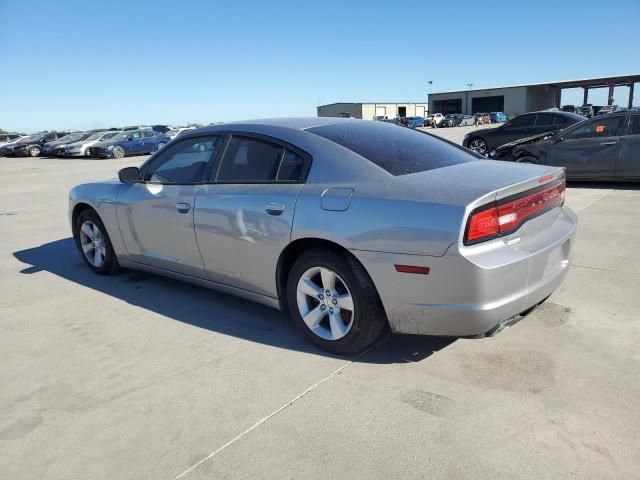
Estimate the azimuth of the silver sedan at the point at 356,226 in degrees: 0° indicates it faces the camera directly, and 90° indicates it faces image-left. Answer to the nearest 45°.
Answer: approximately 135°

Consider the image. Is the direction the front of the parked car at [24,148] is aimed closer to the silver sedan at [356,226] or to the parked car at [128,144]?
the silver sedan

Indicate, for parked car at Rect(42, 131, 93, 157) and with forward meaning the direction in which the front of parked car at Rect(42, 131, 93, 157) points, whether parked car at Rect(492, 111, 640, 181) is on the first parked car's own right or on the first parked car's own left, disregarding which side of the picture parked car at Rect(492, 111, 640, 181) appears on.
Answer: on the first parked car's own left

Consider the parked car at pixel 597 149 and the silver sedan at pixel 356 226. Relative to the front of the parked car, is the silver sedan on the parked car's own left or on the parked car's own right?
on the parked car's own left
